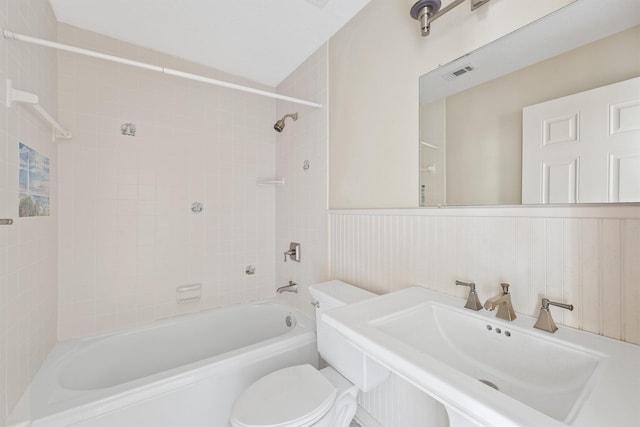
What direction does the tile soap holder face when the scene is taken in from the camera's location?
facing the viewer

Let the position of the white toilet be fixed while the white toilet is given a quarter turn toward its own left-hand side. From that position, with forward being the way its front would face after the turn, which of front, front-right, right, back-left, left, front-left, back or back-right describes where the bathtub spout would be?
back-left

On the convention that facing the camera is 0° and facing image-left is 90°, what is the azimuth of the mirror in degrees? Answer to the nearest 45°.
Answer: approximately 45°

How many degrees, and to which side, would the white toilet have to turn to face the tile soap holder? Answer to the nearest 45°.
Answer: approximately 90° to its right

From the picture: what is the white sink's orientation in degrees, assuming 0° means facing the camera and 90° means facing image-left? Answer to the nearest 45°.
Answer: approximately 45°

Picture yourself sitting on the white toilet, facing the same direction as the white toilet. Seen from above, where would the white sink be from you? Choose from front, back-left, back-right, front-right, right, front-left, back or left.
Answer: left

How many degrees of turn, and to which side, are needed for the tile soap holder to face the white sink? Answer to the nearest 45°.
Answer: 0° — it already faces it

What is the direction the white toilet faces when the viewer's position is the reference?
facing the viewer and to the left of the viewer

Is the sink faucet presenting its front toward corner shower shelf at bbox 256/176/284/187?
no

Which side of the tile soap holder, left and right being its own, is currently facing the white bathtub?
front

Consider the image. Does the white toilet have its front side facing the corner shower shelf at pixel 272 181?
no
